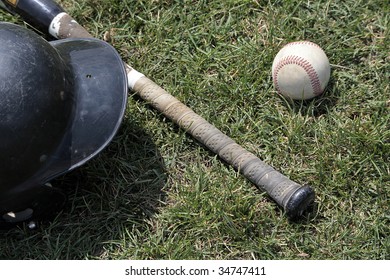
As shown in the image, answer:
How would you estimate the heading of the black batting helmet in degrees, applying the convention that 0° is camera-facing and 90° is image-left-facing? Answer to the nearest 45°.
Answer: approximately 270°

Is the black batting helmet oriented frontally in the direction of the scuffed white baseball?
yes
